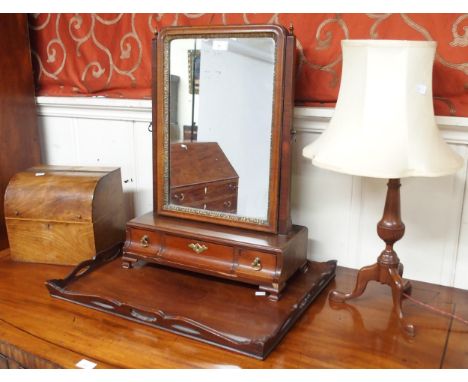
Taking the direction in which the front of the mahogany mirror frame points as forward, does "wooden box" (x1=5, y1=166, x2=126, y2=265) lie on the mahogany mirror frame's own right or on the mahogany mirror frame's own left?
on the mahogany mirror frame's own right

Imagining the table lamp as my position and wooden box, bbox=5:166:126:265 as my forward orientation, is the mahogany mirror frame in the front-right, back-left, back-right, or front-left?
front-right
